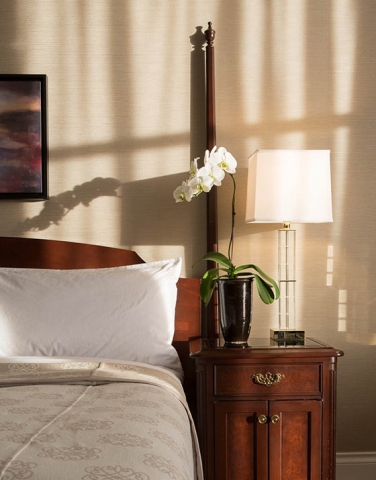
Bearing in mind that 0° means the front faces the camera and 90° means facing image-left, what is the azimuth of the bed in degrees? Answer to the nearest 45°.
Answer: approximately 0°

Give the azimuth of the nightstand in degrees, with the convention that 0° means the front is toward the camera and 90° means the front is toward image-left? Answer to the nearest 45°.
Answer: approximately 0°

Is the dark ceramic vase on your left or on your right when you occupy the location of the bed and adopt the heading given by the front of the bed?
on your left

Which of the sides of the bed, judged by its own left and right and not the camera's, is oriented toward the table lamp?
left

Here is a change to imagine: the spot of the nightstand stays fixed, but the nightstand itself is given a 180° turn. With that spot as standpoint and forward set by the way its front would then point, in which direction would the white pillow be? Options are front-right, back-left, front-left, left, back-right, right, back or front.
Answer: left

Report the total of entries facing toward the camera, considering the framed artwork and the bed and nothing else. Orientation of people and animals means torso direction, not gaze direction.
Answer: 2

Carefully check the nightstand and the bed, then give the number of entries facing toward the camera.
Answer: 2

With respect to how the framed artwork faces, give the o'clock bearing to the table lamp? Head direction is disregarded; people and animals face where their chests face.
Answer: The table lamp is roughly at 10 o'clock from the framed artwork.

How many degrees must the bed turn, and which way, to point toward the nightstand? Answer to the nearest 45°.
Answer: approximately 90° to its left

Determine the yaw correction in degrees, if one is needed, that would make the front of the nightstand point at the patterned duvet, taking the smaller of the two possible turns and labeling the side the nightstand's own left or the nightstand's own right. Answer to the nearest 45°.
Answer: approximately 45° to the nightstand's own right
